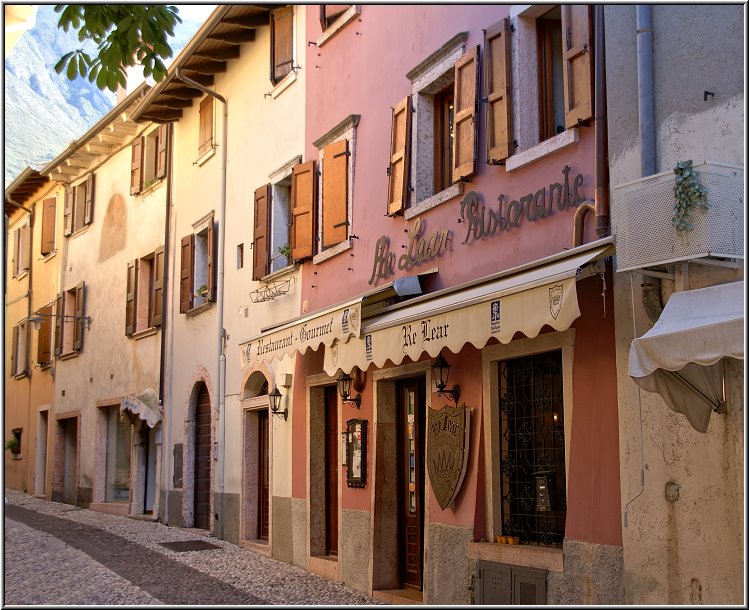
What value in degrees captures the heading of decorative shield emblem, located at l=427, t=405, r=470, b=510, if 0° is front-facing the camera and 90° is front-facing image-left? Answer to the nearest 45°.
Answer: approximately 45°

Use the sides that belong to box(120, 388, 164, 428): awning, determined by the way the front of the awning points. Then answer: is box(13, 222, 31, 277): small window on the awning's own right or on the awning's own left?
on the awning's own right

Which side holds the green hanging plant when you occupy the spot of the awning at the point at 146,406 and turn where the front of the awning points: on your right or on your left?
on your left

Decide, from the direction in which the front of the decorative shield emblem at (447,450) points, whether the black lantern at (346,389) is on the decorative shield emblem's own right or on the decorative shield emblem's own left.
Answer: on the decorative shield emblem's own right

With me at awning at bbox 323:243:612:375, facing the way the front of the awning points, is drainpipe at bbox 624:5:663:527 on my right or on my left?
on my left

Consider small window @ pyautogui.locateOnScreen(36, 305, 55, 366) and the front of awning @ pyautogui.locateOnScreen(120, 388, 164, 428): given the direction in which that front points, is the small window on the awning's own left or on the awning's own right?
on the awning's own right

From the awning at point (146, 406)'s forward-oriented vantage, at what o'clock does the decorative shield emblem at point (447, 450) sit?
The decorative shield emblem is roughly at 10 o'clock from the awning.

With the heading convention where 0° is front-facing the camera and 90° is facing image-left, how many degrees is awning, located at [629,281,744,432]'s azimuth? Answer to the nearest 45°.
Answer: approximately 45°

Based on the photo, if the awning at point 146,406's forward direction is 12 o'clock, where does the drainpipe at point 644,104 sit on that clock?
The drainpipe is roughly at 10 o'clock from the awning.

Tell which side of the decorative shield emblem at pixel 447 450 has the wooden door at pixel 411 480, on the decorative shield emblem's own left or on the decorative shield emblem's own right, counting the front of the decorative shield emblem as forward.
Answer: on the decorative shield emblem's own right

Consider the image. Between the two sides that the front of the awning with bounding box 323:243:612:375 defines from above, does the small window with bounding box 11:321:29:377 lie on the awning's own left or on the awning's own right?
on the awning's own right

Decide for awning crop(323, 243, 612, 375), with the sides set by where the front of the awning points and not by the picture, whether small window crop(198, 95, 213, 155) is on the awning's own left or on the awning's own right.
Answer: on the awning's own right

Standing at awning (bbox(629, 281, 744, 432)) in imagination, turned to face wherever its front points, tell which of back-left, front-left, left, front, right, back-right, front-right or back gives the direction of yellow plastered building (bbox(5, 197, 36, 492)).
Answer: right
